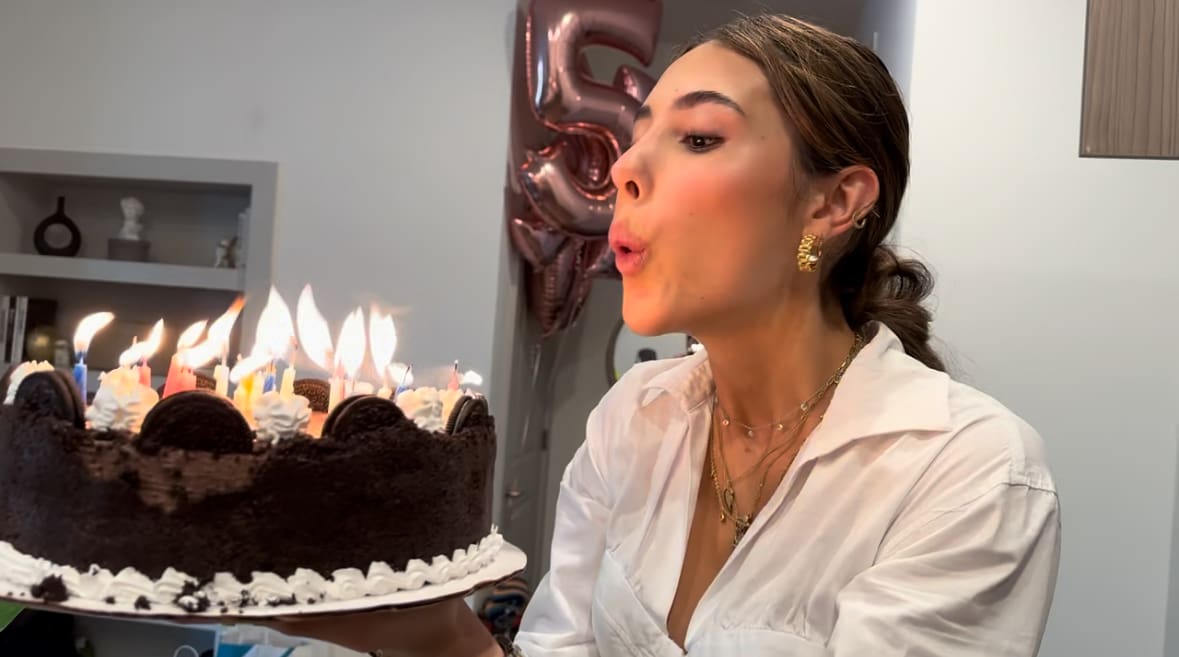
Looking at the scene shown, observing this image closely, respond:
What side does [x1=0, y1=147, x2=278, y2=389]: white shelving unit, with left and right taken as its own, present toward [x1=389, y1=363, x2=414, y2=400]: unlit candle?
front

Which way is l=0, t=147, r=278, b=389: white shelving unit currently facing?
toward the camera

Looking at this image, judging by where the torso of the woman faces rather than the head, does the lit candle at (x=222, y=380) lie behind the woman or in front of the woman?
in front

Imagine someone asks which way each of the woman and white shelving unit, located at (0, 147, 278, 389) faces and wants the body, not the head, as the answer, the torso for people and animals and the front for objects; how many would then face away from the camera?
0

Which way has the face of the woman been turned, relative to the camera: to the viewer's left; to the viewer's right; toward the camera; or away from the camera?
to the viewer's left

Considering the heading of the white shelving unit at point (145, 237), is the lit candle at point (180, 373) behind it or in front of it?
in front

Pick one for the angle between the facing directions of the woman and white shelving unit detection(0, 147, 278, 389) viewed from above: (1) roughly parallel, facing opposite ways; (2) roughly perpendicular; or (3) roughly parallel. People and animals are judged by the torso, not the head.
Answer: roughly perpendicular

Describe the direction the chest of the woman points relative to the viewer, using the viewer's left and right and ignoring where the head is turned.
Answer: facing the viewer and to the left of the viewer

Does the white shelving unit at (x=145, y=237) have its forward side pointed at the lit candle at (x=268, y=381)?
yes

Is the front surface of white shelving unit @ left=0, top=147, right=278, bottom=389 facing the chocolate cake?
yes
